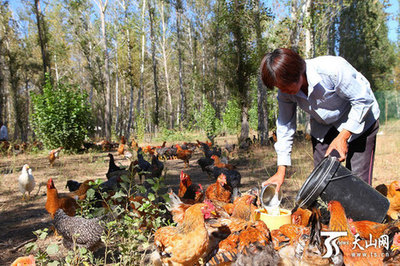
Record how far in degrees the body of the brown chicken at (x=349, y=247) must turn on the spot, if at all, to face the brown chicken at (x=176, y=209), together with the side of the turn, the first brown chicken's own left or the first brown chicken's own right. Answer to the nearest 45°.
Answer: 0° — it already faces it

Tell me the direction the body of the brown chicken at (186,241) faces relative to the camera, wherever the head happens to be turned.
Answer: to the viewer's right

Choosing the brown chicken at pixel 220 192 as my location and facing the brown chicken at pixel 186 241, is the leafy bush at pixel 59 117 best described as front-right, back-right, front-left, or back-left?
back-right

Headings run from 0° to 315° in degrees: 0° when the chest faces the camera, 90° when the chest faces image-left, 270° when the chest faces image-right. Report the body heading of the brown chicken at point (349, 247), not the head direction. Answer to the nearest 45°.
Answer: approximately 90°

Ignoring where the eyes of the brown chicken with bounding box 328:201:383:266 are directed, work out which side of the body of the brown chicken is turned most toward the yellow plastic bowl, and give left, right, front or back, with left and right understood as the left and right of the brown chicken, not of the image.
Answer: front

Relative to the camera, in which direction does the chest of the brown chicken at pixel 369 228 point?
to the viewer's left

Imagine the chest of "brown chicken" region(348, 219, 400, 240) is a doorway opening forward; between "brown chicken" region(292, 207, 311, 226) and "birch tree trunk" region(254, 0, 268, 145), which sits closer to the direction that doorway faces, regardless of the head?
the brown chicken

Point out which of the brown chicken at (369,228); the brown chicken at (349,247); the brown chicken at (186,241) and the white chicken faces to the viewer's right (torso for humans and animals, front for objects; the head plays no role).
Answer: the brown chicken at (186,241)
